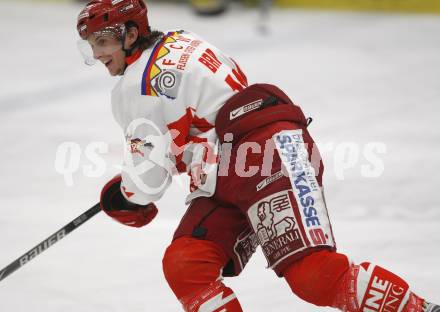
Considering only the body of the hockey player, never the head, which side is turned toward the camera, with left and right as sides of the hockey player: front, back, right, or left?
left

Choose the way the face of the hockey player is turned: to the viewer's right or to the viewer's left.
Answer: to the viewer's left
